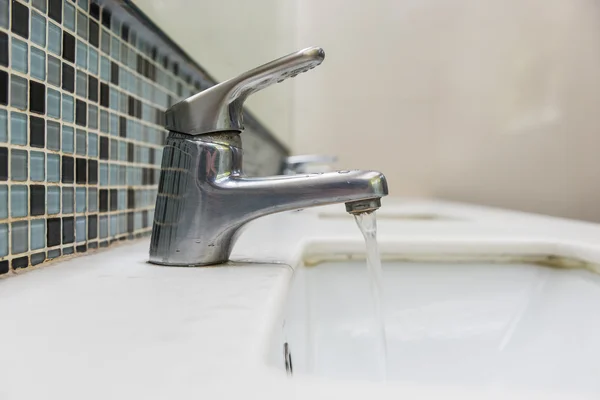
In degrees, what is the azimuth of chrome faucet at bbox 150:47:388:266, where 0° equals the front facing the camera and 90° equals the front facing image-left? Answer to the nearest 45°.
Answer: approximately 270°
